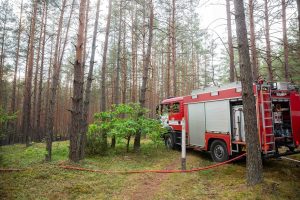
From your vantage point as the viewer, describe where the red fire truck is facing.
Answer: facing away from the viewer and to the left of the viewer

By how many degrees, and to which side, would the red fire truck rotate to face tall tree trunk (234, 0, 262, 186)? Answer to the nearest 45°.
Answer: approximately 135° to its left

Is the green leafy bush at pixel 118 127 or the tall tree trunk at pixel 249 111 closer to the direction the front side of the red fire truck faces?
the green leafy bush

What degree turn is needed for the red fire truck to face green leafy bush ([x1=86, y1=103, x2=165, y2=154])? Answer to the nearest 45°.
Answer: approximately 45° to its left
